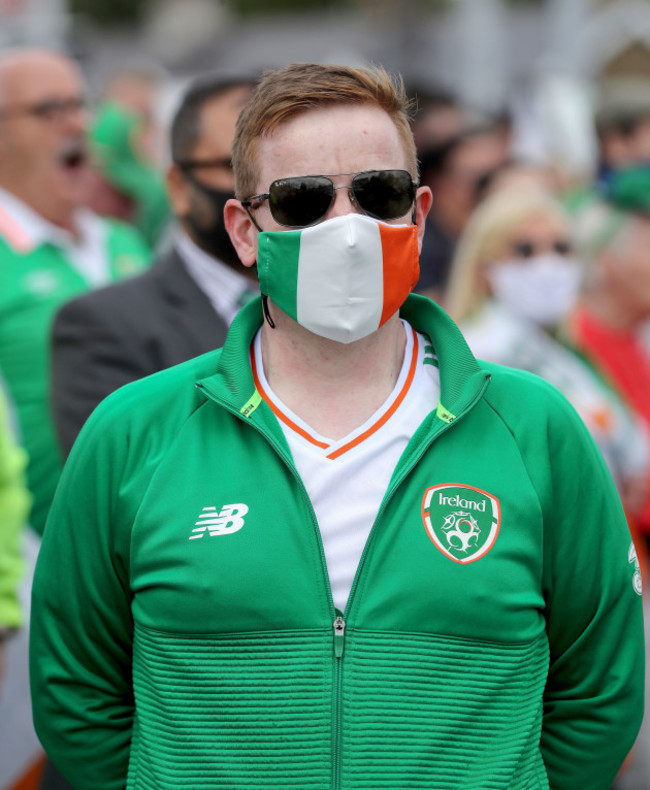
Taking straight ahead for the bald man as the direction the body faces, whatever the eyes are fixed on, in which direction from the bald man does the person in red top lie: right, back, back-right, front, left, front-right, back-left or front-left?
front-left

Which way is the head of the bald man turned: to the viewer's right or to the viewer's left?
to the viewer's right

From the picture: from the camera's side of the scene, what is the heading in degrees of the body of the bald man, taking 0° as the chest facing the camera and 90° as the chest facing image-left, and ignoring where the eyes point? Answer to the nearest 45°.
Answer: approximately 315°

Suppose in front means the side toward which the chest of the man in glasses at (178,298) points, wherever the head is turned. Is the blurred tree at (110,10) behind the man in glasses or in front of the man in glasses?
behind

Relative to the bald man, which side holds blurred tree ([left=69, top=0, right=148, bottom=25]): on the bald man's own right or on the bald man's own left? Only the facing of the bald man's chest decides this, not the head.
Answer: on the bald man's own left

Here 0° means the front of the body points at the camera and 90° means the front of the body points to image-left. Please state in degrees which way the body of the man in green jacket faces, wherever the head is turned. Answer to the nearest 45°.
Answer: approximately 0°

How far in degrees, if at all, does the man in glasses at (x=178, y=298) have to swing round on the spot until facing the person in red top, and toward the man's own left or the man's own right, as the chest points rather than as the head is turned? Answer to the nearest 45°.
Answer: approximately 90° to the man's own left

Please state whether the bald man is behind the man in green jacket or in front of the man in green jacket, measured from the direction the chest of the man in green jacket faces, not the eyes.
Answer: behind
